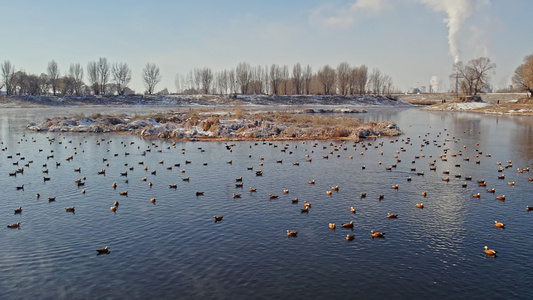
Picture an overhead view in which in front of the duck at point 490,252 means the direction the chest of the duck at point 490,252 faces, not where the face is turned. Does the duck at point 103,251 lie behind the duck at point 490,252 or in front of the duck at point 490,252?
in front

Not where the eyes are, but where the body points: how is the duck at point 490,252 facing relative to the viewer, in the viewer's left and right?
facing to the left of the viewer
